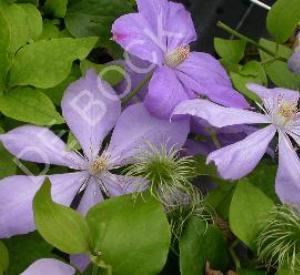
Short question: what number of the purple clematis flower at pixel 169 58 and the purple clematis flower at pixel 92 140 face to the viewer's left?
0

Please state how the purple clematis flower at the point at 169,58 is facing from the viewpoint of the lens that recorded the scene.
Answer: facing the viewer and to the right of the viewer

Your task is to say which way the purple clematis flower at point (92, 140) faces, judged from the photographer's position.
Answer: facing the viewer
